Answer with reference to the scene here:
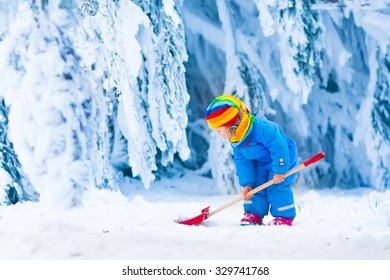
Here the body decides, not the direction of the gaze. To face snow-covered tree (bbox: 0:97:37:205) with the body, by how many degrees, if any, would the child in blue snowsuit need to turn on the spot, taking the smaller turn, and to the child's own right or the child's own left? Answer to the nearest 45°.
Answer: approximately 45° to the child's own right

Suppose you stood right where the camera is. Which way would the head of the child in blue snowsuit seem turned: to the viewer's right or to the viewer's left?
to the viewer's left

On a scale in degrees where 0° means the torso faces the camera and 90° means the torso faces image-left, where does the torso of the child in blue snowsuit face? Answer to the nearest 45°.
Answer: approximately 45°

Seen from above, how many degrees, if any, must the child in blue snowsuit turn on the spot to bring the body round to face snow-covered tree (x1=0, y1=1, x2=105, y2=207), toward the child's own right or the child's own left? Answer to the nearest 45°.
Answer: approximately 45° to the child's own right
